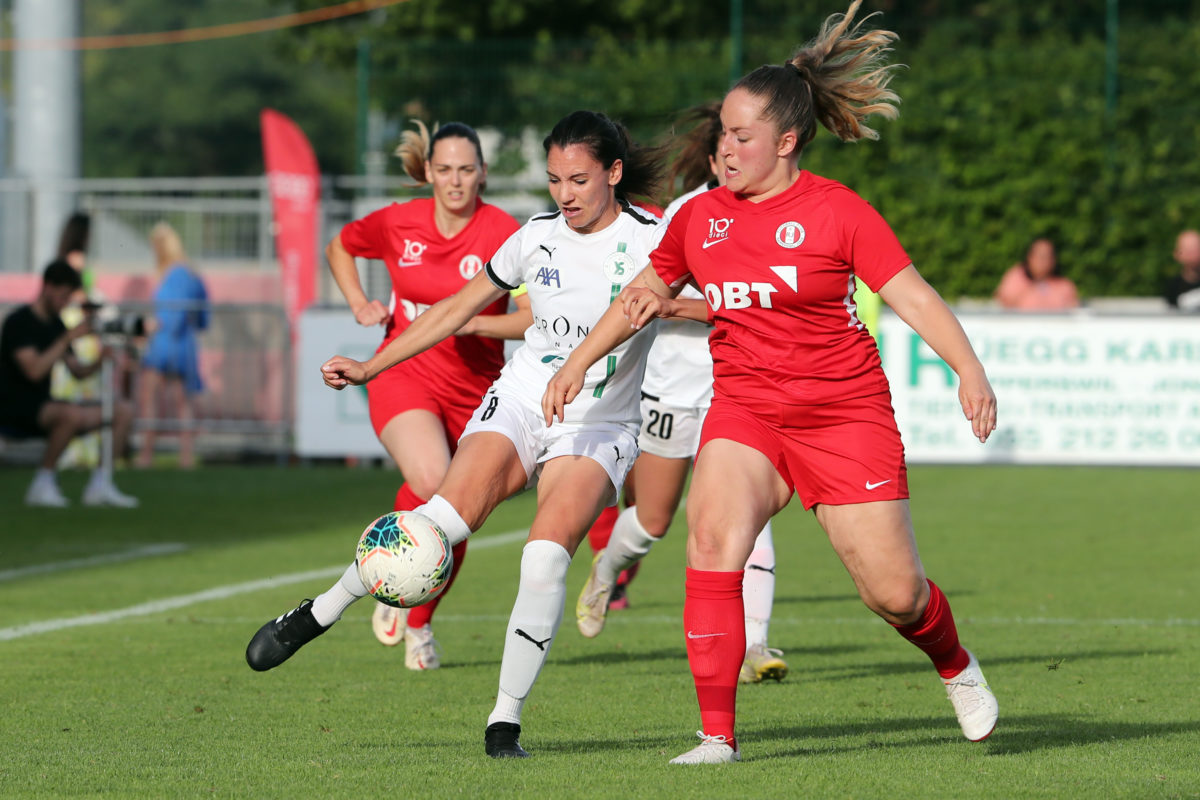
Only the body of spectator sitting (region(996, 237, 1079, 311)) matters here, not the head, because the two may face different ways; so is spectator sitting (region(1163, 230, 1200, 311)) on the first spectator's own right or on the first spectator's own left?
on the first spectator's own left

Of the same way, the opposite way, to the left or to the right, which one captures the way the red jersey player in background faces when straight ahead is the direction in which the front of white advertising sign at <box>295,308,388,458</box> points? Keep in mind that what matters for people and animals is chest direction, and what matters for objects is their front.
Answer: the same way

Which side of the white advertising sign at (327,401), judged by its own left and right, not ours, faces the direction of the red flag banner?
back

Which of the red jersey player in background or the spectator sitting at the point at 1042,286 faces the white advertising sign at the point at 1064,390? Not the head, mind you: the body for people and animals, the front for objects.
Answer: the spectator sitting

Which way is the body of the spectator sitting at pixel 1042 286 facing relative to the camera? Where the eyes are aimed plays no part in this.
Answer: toward the camera

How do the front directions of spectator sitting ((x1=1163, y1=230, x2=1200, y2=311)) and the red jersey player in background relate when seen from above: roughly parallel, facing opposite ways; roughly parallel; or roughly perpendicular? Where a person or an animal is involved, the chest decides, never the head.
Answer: roughly parallel

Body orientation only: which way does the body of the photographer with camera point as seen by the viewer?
to the viewer's right

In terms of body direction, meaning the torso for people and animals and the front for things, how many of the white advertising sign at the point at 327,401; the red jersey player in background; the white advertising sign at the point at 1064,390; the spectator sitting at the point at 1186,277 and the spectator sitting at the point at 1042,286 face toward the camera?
5

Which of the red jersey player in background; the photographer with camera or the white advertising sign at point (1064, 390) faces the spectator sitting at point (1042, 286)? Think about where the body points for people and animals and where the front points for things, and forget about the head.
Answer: the photographer with camera

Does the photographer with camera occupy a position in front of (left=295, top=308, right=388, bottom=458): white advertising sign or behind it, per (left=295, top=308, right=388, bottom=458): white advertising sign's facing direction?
in front

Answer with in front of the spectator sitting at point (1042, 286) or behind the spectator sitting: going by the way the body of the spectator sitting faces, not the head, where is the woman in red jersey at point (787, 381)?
in front

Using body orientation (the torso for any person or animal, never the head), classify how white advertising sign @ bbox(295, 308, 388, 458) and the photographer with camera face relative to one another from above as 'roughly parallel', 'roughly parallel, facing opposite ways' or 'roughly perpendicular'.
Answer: roughly perpendicular

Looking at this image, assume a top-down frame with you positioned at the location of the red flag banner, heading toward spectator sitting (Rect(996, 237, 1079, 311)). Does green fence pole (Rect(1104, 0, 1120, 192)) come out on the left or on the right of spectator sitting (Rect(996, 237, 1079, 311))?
left

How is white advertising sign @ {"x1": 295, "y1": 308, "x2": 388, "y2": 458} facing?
toward the camera

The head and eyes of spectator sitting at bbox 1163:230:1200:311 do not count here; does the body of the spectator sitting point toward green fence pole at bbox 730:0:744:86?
no

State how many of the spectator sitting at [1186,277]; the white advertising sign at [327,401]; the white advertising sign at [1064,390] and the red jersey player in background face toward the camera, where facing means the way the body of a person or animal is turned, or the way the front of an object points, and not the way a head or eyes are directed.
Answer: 4
